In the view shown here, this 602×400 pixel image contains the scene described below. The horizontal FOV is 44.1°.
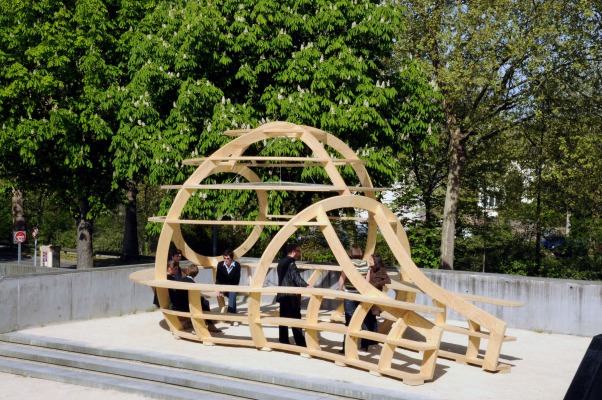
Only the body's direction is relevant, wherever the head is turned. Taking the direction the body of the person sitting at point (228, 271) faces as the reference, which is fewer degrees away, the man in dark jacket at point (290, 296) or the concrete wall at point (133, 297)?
the man in dark jacket

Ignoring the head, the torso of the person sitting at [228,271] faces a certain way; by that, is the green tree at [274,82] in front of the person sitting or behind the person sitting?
behind

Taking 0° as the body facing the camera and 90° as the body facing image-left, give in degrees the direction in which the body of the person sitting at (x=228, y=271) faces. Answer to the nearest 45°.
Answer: approximately 0°

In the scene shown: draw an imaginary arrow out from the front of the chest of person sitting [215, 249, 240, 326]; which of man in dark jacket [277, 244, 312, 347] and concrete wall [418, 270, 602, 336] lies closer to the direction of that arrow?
the man in dark jacket

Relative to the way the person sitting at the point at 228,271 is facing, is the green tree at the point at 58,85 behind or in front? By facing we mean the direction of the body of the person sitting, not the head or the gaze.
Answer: behind

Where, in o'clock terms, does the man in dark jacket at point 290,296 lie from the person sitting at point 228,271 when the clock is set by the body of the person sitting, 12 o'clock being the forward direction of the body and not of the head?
The man in dark jacket is roughly at 11 o'clock from the person sitting.

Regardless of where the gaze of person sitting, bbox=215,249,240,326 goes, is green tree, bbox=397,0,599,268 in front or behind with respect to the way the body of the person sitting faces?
behind

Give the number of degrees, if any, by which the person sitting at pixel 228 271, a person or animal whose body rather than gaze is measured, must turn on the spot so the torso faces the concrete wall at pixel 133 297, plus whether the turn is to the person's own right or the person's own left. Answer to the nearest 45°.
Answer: approximately 135° to the person's own right

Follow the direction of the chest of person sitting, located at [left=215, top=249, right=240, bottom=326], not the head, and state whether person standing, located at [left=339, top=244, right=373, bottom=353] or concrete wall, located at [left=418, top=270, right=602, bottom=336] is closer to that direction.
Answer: the person standing

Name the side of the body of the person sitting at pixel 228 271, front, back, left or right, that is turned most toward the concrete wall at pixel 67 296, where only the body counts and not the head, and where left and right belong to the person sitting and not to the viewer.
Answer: right

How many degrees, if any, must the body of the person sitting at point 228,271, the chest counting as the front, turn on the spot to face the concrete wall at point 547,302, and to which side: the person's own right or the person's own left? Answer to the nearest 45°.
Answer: approximately 90° to the person's own left

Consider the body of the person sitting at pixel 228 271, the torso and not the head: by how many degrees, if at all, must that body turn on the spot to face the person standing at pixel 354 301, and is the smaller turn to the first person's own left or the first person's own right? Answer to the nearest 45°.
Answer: approximately 45° to the first person's own left

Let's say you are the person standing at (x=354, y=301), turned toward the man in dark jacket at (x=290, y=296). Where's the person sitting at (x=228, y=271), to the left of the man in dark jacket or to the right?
right
